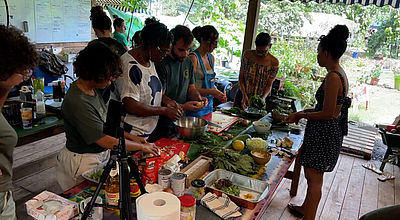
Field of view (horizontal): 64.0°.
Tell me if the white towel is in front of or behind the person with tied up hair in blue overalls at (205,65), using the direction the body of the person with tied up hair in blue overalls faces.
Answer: in front

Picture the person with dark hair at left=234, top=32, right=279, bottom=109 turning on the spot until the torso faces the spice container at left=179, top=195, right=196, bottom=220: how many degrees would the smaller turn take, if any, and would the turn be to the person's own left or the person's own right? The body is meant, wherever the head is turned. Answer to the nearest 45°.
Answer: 0° — they already face it

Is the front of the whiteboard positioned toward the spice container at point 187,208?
yes

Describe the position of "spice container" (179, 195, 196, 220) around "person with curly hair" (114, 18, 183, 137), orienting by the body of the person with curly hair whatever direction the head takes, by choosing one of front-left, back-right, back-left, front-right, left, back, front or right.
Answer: front-right

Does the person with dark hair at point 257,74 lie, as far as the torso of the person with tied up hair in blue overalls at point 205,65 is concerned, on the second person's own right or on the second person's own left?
on the second person's own left

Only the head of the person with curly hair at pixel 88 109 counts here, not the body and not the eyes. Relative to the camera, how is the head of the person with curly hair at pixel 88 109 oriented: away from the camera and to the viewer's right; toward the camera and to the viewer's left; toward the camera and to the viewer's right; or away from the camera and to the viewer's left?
away from the camera and to the viewer's right

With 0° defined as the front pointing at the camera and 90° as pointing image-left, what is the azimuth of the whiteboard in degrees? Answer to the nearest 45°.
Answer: approximately 0°

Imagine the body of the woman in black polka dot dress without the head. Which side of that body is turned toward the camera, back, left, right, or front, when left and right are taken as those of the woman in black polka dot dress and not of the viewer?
left

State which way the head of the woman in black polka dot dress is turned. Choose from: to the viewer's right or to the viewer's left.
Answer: to the viewer's left

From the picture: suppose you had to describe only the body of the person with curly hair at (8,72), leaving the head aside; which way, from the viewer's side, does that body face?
to the viewer's right

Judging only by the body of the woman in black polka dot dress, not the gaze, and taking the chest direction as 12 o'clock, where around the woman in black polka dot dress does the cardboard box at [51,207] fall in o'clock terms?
The cardboard box is roughly at 10 o'clock from the woman in black polka dot dress.

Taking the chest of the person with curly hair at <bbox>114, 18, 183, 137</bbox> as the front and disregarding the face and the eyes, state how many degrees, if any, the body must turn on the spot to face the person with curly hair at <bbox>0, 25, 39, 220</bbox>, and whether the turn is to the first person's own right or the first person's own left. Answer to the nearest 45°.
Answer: approximately 90° to the first person's own right

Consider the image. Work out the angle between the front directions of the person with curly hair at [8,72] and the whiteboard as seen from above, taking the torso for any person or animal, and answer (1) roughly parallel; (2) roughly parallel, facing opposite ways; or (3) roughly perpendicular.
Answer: roughly perpendicular

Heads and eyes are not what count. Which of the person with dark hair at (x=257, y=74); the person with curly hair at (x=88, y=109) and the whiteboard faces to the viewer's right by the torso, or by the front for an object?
the person with curly hair at (x=88, y=109)
